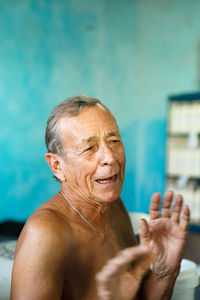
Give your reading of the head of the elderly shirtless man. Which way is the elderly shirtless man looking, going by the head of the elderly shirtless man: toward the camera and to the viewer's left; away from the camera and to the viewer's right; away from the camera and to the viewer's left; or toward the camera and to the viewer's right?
toward the camera and to the viewer's right

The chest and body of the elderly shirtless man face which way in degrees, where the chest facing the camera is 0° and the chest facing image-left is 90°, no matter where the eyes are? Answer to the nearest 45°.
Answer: approximately 315°

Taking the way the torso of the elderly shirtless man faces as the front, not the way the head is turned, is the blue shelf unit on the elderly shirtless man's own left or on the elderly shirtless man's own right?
on the elderly shirtless man's own left
